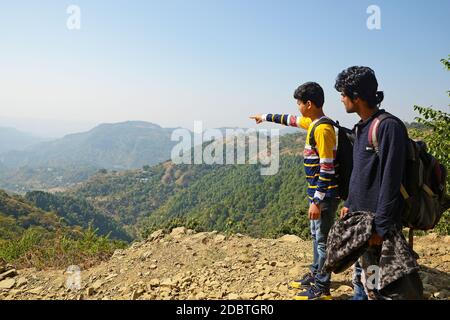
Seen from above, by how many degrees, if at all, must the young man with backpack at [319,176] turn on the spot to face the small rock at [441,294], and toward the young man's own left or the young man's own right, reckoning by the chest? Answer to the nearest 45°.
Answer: approximately 180°

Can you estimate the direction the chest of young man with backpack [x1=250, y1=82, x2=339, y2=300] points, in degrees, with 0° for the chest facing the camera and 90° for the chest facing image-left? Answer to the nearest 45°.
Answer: approximately 90°

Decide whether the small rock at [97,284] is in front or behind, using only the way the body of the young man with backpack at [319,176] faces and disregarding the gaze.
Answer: in front

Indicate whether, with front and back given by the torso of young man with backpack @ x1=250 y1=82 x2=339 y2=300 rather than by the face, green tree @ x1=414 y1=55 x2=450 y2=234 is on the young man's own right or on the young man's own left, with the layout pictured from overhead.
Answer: on the young man's own right

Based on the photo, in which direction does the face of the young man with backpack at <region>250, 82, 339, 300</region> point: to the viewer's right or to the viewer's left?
to the viewer's left

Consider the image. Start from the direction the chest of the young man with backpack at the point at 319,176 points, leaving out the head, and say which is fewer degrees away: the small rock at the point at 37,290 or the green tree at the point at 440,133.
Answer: the small rock

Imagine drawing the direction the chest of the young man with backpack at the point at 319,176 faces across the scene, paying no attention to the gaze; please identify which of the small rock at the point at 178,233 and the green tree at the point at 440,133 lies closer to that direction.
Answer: the small rock
